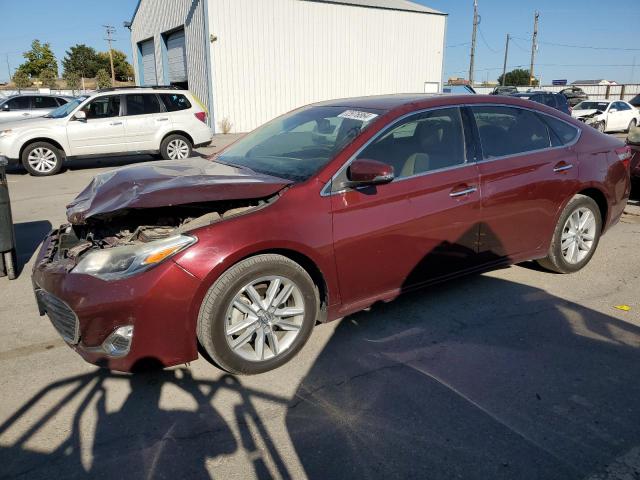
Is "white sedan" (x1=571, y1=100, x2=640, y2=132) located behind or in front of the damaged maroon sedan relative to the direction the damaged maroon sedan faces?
behind

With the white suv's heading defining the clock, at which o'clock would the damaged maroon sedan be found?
The damaged maroon sedan is roughly at 9 o'clock from the white suv.

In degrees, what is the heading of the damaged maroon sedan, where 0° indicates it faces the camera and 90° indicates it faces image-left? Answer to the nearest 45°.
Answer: approximately 45°

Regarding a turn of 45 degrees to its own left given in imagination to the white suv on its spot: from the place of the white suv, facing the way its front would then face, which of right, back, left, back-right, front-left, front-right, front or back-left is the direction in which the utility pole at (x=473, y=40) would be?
back

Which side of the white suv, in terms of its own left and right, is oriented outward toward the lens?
left

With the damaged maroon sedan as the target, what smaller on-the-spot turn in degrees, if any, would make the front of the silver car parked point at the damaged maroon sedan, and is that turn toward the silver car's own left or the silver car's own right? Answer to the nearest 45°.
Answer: approximately 90° to the silver car's own left

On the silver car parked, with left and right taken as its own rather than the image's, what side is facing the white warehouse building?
back

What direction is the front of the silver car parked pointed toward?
to the viewer's left

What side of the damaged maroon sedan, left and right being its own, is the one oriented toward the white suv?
right

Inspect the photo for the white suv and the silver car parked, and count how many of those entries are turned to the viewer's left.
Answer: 2
